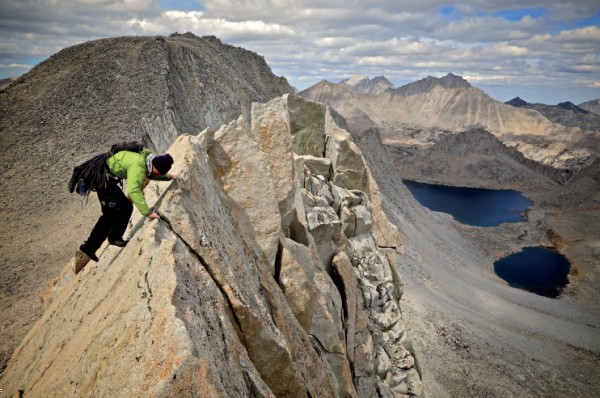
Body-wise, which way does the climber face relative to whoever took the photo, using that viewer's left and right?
facing to the right of the viewer
